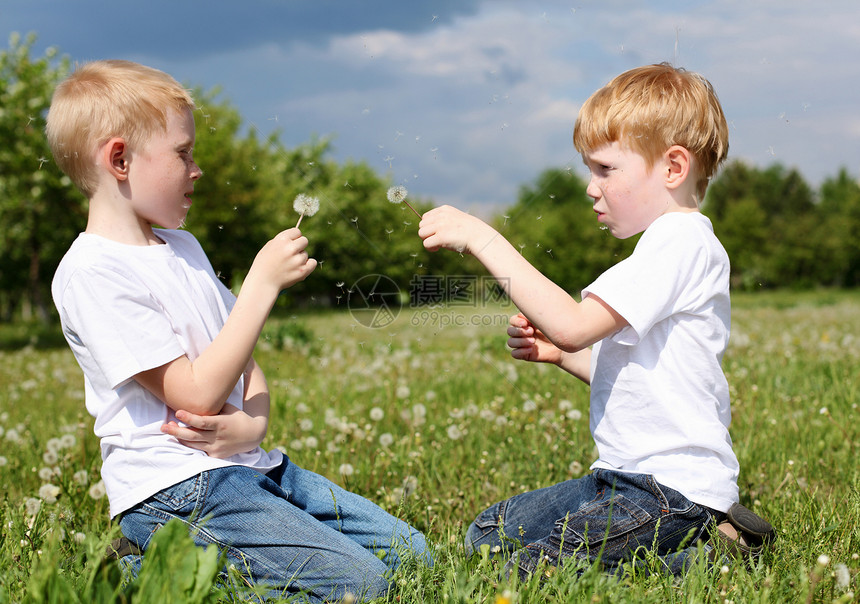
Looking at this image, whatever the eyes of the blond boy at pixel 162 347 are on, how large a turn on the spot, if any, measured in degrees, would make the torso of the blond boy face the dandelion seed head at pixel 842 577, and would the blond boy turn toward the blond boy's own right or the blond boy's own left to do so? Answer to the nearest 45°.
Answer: approximately 45° to the blond boy's own right

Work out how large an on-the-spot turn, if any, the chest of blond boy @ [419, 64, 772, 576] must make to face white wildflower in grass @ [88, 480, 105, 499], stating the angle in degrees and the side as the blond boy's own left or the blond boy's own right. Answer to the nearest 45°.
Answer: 0° — they already face it

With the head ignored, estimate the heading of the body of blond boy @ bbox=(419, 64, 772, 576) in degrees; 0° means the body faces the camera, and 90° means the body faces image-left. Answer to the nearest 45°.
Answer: approximately 90°

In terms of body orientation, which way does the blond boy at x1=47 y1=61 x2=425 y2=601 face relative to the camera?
to the viewer's right

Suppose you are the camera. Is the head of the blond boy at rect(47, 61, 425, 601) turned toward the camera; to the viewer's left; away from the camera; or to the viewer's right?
to the viewer's right

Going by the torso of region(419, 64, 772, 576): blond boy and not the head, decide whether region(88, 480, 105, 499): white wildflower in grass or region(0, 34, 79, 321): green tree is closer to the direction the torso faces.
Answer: the white wildflower in grass

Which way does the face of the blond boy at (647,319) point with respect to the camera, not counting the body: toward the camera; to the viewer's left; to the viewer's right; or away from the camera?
to the viewer's left

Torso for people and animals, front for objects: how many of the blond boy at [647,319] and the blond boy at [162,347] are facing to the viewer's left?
1
